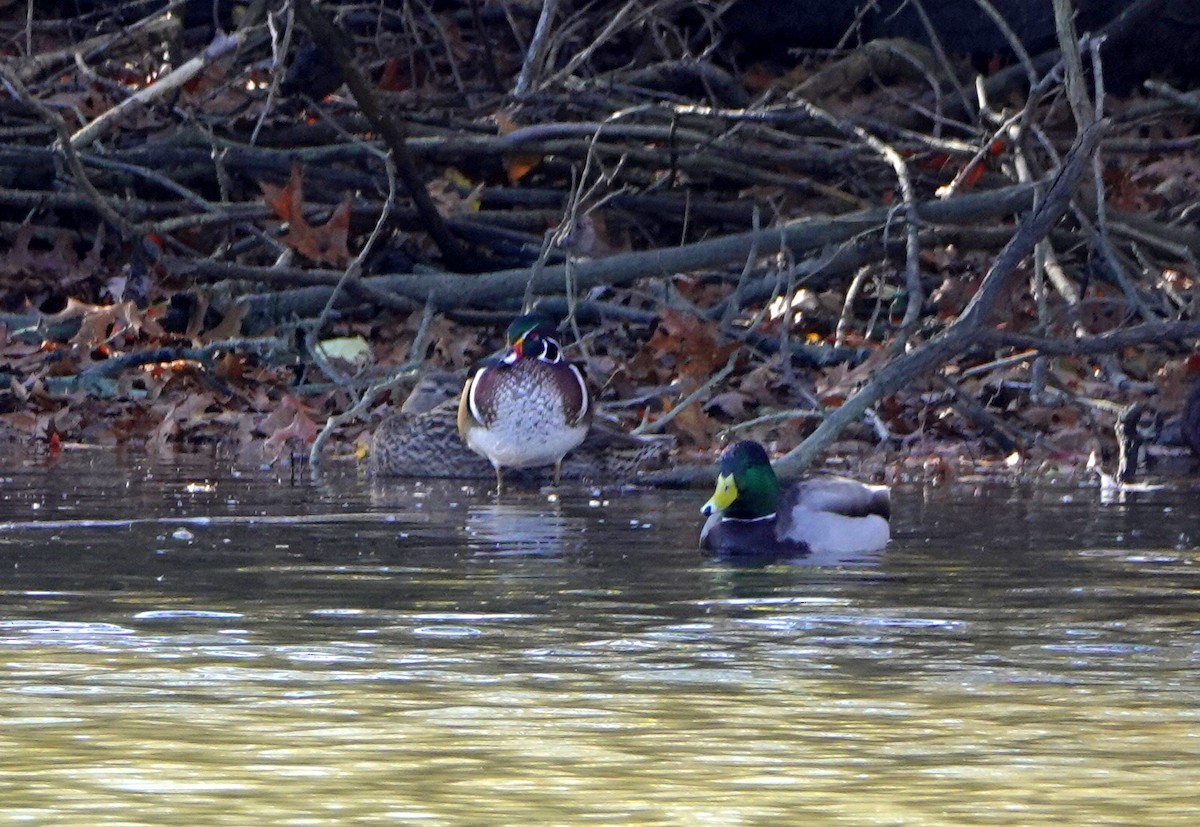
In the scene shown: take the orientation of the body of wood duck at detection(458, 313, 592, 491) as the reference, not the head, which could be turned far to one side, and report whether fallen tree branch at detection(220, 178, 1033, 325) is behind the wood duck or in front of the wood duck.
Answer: behind

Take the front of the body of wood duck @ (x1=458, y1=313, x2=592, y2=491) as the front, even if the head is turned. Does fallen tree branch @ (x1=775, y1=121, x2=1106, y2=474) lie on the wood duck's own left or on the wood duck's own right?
on the wood duck's own left

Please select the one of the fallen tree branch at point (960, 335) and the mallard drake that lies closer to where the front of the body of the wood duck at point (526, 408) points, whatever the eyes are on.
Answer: the mallard drake

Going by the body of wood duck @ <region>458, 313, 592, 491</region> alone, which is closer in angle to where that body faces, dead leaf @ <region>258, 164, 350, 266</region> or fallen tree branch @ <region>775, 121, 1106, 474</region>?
the fallen tree branch

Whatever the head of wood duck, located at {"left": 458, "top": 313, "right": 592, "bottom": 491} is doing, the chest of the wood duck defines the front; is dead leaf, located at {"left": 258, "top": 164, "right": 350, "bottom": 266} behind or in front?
behind

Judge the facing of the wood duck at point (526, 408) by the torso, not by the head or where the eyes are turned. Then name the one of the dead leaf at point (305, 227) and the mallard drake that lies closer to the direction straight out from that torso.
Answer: the mallard drake

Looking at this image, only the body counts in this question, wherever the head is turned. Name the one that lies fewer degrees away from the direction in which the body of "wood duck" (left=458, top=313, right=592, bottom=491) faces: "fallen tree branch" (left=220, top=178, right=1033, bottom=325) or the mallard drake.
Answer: the mallard drake

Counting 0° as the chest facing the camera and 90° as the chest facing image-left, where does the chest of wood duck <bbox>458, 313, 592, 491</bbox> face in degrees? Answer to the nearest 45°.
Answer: approximately 0°
